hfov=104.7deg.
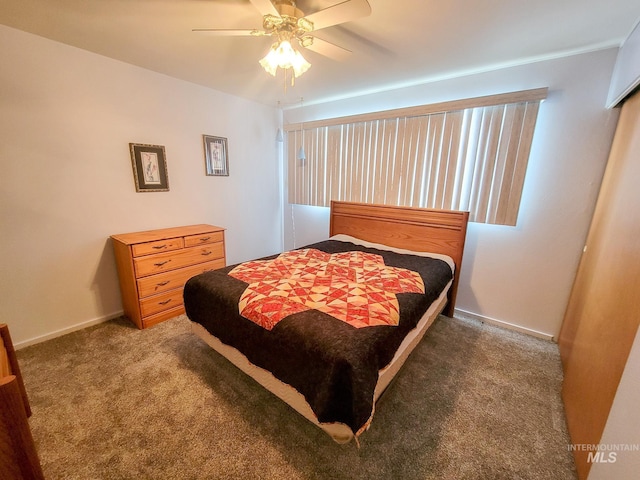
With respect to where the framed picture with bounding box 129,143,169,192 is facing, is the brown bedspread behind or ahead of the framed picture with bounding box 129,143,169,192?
ahead

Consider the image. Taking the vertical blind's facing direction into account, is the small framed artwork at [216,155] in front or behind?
in front

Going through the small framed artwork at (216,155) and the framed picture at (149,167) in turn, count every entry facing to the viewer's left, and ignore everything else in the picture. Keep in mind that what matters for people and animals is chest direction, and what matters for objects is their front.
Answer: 0

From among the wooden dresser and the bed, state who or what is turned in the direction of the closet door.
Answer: the wooden dresser

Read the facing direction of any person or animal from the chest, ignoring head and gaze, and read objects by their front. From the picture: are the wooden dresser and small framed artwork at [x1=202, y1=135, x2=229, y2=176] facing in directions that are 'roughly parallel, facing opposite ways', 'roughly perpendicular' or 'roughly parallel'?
roughly parallel

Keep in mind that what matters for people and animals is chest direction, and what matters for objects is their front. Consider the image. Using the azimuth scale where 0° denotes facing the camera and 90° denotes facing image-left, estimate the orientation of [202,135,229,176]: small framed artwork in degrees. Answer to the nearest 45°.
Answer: approximately 315°

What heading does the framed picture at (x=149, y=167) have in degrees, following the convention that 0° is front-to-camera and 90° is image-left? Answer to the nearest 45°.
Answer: approximately 315°

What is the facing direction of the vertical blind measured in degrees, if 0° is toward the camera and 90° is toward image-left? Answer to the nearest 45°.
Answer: approximately 45°

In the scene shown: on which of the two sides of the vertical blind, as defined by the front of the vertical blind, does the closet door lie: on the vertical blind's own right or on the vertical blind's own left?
on the vertical blind's own left

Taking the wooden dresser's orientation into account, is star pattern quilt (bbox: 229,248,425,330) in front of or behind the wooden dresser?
in front

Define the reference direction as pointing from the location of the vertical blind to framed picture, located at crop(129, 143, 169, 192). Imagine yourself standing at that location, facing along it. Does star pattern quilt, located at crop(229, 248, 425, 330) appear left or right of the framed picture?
left
